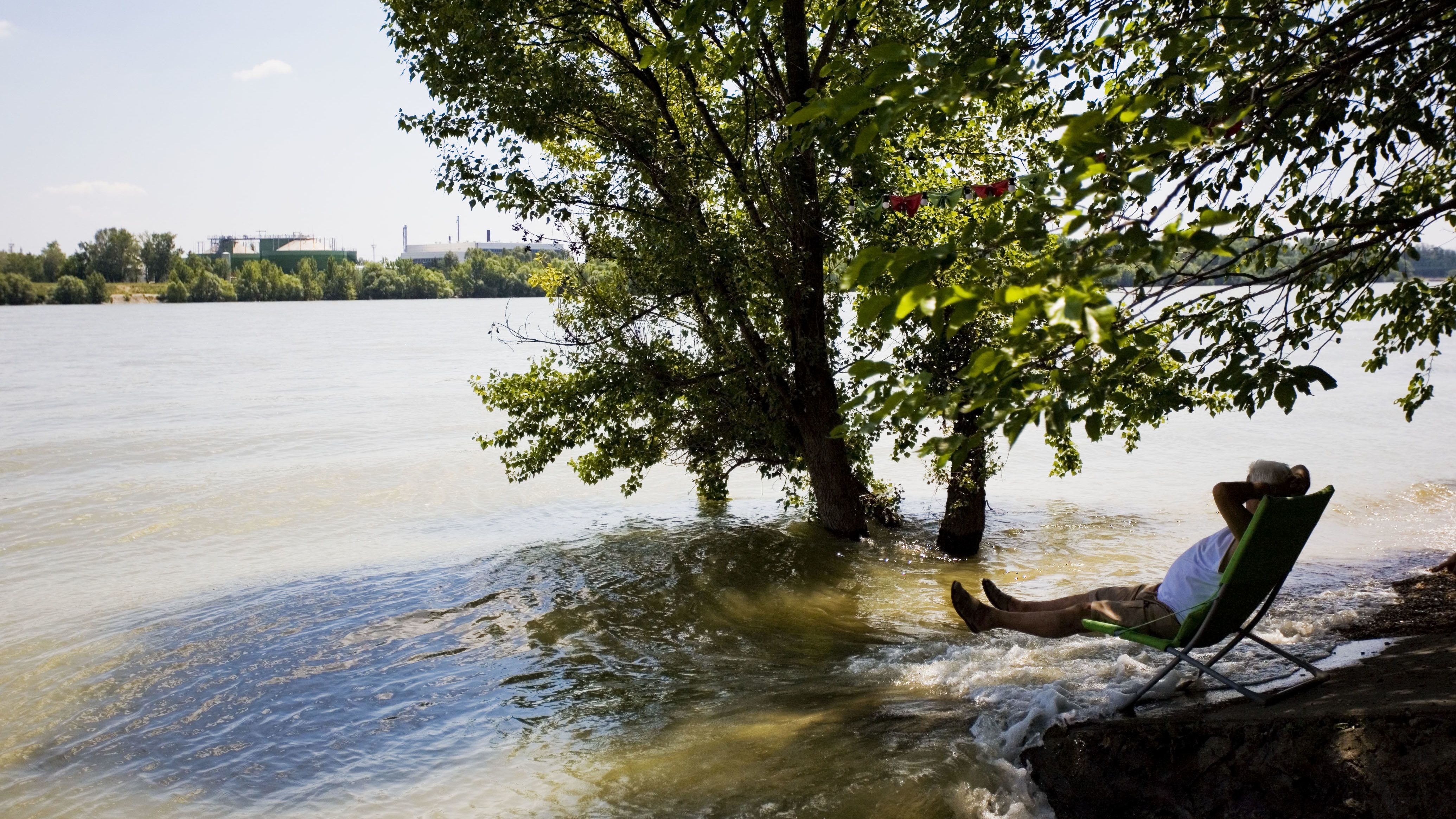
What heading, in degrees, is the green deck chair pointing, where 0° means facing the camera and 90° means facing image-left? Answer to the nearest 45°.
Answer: approximately 135°

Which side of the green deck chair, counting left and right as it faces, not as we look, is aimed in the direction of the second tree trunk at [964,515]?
front

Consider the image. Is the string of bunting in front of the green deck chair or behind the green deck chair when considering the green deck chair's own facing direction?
in front

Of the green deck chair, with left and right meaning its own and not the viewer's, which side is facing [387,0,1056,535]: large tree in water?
front
